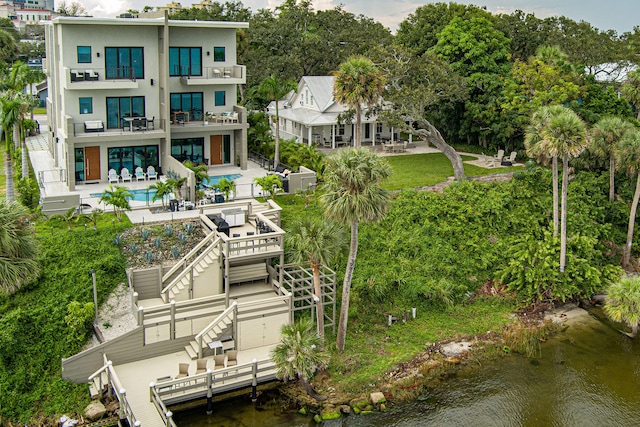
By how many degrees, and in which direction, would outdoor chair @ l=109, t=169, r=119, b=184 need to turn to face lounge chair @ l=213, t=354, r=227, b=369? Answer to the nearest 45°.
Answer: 0° — it already faces it

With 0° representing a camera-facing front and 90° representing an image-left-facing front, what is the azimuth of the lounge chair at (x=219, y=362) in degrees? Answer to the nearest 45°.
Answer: approximately 0°

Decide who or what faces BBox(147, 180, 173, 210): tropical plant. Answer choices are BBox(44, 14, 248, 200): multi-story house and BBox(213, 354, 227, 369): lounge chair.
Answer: the multi-story house

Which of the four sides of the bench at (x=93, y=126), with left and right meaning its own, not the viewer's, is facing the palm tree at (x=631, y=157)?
left

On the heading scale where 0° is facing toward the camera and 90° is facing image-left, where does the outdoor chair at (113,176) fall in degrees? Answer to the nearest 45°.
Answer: approximately 0°

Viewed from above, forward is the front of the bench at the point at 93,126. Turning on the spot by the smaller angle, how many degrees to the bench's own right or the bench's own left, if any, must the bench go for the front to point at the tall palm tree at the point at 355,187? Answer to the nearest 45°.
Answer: approximately 45° to the bench's own left

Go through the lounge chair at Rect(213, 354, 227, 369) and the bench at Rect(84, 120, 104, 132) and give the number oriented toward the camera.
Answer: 2
